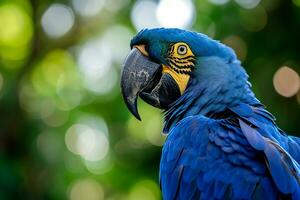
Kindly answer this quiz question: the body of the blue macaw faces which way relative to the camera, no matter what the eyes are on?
to the viewer's left
